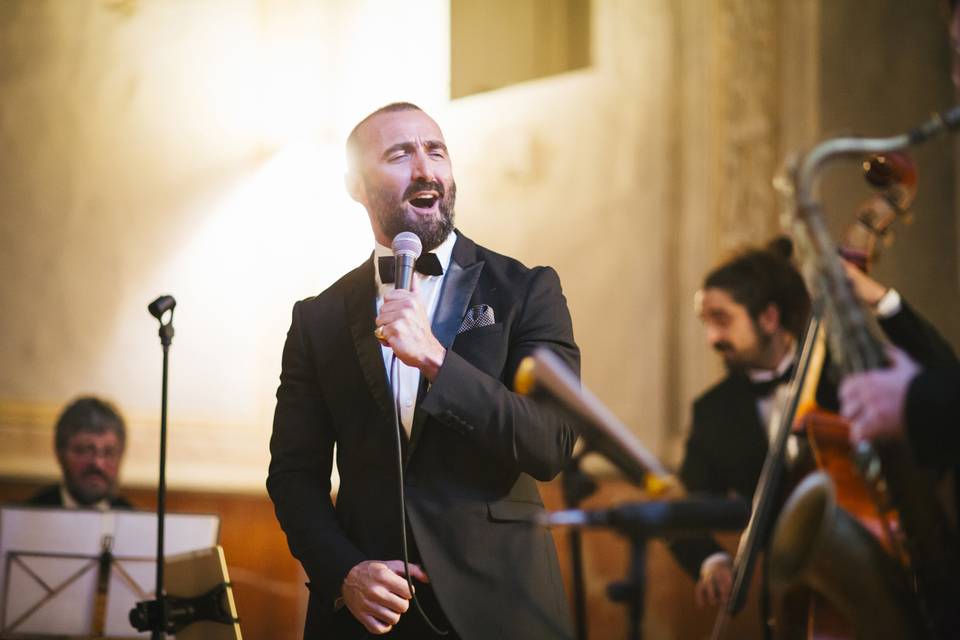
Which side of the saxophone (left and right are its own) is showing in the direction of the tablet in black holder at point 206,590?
front

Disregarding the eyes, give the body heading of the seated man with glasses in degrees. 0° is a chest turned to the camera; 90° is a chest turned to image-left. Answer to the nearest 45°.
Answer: approximately 315°

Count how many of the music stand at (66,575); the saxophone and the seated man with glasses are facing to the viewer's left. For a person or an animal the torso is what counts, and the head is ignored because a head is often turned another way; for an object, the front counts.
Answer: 1

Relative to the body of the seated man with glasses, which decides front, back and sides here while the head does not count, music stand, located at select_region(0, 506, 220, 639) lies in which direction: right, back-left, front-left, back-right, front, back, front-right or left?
front-right

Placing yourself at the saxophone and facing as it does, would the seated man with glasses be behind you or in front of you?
in front

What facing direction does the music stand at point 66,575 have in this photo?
away from the camera

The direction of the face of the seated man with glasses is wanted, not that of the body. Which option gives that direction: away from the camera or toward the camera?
toward the camera

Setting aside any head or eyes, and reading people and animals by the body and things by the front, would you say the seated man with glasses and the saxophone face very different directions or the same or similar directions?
very different directions

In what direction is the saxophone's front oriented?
to the viewer's left

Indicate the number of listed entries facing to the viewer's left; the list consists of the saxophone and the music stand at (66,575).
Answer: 1

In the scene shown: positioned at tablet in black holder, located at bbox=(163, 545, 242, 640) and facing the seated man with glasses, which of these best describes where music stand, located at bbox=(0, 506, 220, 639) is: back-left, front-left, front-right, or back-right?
front-left
